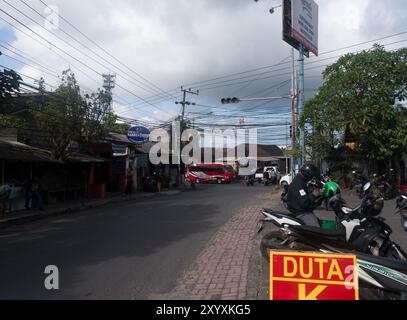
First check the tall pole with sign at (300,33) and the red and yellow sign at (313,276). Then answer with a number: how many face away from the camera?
0

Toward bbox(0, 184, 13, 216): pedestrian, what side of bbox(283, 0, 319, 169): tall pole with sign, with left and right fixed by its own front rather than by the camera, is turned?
right

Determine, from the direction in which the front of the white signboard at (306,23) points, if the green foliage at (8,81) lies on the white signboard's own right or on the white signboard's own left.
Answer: on the white signboard's own right

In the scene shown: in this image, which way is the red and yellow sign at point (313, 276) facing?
toward the camera

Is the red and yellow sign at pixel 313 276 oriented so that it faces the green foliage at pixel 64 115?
no

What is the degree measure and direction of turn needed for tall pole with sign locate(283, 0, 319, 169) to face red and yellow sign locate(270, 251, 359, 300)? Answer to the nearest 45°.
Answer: approximately 45° to its right

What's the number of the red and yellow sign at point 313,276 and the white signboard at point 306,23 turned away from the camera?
0

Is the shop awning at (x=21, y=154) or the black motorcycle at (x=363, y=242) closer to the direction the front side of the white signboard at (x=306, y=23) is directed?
the black motorcycle

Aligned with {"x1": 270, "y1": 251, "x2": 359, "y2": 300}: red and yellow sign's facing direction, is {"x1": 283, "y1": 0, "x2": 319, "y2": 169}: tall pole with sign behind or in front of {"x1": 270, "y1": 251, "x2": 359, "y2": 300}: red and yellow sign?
behind

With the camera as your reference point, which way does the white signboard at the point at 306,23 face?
facing the viewer and to the right of the viewer

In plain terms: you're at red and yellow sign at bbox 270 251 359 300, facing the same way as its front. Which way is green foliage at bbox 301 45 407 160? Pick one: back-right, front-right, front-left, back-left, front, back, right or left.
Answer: back

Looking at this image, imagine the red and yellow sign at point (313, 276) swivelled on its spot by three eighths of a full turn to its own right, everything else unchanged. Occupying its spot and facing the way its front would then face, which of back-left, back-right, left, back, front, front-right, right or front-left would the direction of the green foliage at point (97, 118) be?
front

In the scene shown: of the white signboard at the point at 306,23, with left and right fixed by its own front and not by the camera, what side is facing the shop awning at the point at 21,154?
right

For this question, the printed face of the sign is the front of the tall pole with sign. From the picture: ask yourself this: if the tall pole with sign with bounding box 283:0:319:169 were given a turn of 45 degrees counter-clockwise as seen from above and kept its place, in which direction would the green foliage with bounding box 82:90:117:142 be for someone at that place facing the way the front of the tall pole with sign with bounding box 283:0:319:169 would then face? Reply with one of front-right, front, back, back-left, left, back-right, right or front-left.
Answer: back-right

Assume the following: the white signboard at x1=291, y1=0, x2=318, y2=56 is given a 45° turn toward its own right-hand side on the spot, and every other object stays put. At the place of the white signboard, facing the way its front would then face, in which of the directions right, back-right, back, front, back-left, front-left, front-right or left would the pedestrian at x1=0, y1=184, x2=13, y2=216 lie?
front-right
